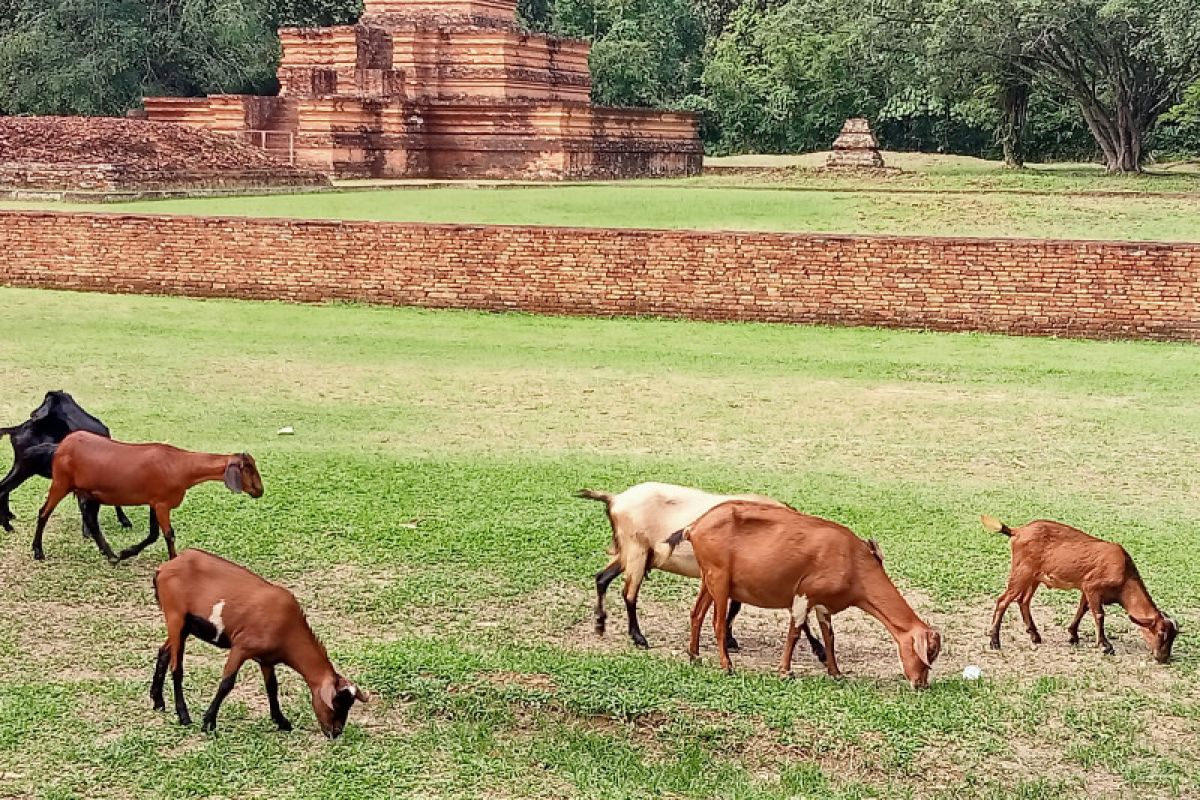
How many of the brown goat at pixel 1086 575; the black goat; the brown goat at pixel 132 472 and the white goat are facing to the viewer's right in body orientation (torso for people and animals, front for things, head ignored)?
4

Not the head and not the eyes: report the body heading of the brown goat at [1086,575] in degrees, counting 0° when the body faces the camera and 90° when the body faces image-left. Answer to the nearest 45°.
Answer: approximately 270°

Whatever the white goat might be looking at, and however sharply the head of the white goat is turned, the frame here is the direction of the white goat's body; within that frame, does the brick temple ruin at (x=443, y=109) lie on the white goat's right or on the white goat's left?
on the white goat's left

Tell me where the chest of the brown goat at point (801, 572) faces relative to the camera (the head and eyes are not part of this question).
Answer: to the viewer's right

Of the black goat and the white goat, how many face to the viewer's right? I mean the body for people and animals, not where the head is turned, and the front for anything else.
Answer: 2

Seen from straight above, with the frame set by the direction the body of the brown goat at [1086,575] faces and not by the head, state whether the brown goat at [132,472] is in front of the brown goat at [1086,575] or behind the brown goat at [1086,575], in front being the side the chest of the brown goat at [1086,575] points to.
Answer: behind

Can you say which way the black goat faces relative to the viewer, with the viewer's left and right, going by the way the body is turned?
facing to the right of the viewer

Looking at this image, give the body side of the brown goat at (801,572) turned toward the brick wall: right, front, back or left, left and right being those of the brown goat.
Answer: left

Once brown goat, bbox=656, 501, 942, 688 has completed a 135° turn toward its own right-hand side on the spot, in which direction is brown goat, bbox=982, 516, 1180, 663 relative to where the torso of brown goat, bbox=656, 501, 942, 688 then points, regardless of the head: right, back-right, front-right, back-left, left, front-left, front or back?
back

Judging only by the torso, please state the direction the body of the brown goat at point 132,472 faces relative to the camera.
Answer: to the viewer's right

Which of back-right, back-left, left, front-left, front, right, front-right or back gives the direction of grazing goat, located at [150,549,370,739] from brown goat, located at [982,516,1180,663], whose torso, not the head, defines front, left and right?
back-right

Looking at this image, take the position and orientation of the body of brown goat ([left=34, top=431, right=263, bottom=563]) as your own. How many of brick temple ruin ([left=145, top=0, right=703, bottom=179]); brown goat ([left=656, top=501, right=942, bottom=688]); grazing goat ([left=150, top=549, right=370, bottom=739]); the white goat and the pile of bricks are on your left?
2

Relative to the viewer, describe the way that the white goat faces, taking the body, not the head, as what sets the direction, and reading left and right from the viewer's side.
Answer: facing to the right of the viewer

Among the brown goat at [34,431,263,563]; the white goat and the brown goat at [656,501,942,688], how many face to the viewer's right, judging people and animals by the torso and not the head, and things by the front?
3

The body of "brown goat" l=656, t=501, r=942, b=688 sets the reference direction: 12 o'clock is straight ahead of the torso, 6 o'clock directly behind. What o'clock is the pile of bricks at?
The pile of bricks is roughly at 8 o'clock from the brown goat.

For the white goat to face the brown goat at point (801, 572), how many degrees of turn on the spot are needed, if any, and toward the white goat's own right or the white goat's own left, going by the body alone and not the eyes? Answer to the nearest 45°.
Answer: approximately 45° to the white goat's own right

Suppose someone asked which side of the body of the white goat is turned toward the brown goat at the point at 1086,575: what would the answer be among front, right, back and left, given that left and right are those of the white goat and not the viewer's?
front
